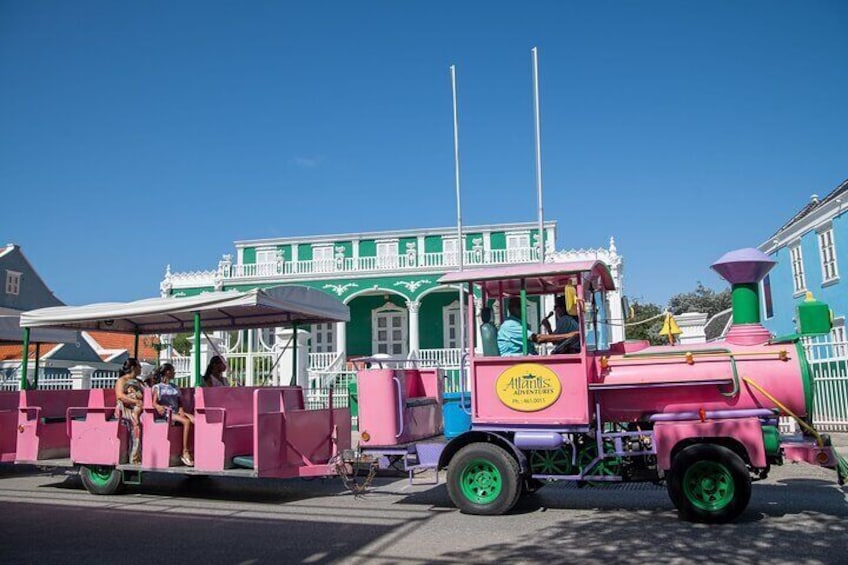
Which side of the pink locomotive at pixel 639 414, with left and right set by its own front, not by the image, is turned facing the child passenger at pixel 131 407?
back

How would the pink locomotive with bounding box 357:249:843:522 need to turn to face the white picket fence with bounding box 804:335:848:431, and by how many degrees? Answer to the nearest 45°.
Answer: approximately 45° to its left

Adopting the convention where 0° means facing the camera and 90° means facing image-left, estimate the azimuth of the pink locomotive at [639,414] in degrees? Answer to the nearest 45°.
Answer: approximately 270°

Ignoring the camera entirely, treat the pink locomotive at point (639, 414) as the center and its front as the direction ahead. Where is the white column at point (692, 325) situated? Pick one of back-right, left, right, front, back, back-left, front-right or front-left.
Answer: left

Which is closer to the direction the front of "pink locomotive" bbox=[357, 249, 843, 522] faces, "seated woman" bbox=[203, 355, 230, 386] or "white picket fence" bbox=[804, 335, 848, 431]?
the white picket fence

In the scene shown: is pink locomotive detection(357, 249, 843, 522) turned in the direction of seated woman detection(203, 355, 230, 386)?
no

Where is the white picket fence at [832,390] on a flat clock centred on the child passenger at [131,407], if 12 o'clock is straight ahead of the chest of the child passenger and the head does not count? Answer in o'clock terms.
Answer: The white picket fence is roughly at 12 o'clock from the child passenger.

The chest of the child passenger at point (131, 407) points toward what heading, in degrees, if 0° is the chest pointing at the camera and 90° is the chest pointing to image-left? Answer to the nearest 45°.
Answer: approximately 270°

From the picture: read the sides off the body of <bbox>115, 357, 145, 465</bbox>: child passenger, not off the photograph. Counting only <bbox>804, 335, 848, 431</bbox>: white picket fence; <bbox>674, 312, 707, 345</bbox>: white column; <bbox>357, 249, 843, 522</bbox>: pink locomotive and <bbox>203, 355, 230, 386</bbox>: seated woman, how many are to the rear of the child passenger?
0
